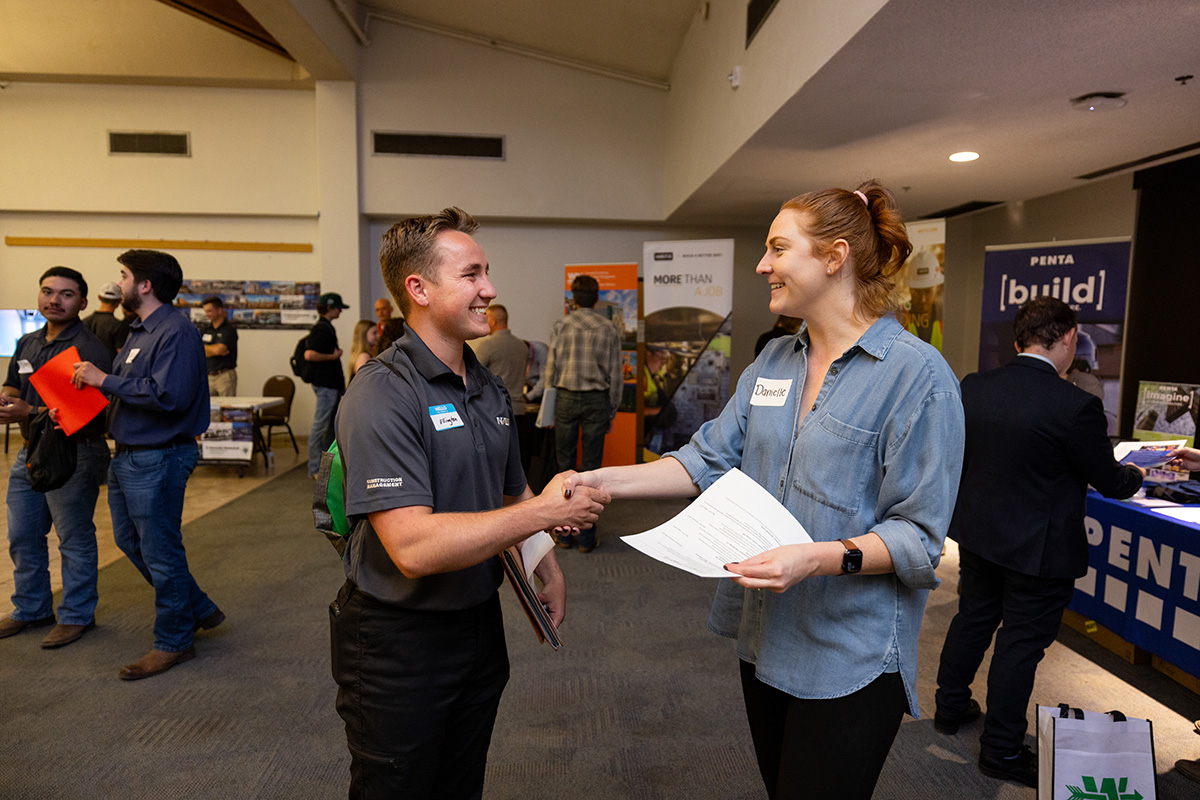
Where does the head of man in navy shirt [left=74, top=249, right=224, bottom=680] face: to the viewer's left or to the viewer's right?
to the viewer's left

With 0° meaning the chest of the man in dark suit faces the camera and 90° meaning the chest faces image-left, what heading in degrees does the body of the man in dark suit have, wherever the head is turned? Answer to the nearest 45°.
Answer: approximately 225°

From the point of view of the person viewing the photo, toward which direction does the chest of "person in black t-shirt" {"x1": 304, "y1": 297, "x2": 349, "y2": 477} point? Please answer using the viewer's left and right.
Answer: facing to the right of the viewer

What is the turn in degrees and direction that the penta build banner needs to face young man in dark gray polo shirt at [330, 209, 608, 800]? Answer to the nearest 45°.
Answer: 0° — it already faces them

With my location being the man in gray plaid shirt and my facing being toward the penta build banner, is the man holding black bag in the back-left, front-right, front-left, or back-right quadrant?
back-right

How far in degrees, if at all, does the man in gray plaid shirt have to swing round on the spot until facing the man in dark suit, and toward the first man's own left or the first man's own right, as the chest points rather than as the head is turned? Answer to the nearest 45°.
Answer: approximately 135° to the first man's own right

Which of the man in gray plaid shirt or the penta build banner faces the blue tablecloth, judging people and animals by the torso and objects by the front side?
the penta build banner

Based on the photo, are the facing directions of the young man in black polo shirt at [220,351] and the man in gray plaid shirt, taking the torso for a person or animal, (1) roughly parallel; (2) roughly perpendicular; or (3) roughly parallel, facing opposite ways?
roughly parallel, facing opposite ways

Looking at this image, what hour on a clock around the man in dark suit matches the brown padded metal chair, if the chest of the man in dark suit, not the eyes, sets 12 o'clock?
The brown padded metal chair is roughly at 8 o'clock from the man in dark suit.

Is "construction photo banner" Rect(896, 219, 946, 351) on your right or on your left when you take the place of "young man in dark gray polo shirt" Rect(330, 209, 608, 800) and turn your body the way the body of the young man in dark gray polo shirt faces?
on your left

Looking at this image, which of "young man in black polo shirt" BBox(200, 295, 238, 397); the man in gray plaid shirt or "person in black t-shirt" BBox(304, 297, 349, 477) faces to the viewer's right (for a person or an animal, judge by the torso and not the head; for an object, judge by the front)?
the person in black t-shirt

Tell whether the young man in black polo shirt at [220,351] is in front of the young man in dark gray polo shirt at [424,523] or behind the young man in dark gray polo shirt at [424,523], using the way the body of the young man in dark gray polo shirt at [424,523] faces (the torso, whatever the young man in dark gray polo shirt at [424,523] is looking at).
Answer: behind

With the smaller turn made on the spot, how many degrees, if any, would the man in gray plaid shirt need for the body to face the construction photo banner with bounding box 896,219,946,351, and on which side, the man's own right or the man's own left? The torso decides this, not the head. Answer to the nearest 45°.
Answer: approximately 90° to the man's own right

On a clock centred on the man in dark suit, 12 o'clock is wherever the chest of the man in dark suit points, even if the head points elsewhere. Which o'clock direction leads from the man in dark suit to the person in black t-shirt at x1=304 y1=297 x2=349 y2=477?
The person in black t-shirt is roughly at 8 o'clock from the man in dark suit.

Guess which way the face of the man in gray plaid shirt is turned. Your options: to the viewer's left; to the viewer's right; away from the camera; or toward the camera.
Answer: away from the camera

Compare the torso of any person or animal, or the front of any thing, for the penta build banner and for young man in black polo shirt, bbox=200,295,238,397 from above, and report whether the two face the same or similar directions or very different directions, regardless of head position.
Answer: same or similar directions

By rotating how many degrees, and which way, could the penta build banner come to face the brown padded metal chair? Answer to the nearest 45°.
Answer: approximately 90° to its right

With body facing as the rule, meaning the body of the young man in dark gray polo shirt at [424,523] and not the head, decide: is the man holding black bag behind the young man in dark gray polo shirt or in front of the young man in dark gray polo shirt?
behind

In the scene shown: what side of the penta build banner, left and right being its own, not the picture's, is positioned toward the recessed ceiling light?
front

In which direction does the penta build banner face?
toward the camera

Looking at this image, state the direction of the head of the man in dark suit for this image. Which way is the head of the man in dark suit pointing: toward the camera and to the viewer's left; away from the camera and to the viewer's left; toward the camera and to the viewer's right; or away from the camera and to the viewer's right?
away from the camera and to the viewer's right
